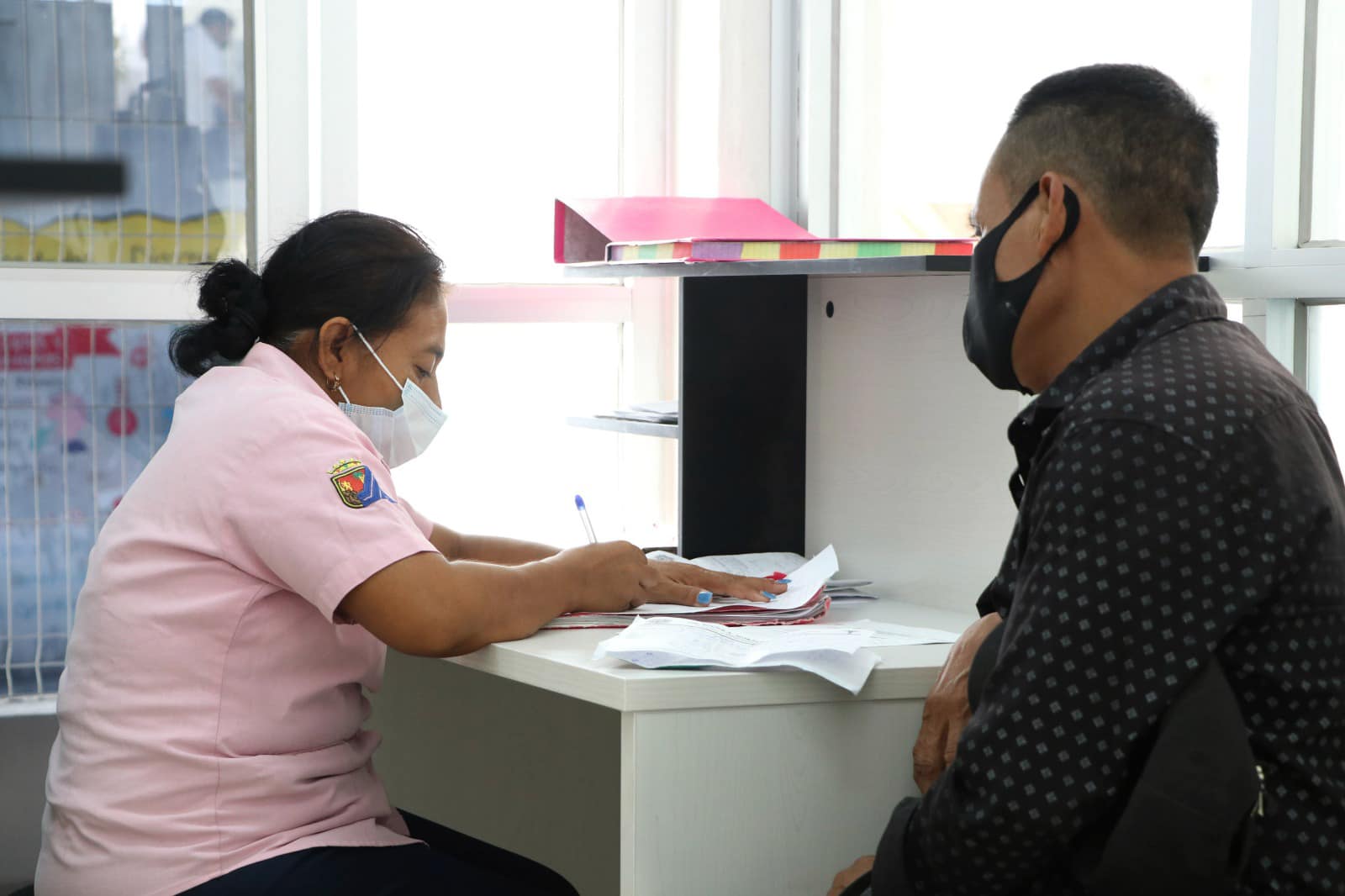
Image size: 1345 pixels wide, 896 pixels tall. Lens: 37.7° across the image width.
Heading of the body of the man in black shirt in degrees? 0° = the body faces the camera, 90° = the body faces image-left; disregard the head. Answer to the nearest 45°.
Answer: approximately 135°

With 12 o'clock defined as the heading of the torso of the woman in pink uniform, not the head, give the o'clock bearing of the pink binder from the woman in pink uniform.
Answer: The pink binder is roughly at 10 o'clock from the woman in pink uniform.

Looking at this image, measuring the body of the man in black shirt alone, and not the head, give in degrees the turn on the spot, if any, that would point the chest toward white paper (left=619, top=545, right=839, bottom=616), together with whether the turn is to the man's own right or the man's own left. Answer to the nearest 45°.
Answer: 0° — they already face it

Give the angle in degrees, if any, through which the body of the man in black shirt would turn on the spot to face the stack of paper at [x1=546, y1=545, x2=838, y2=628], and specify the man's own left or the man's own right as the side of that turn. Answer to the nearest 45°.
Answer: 0° — they already face it

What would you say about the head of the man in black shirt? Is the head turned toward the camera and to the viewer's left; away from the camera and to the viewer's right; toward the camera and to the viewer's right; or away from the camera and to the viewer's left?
away from the camera and to the viewer's left

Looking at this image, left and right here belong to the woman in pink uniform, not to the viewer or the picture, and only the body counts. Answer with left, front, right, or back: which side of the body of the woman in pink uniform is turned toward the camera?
right

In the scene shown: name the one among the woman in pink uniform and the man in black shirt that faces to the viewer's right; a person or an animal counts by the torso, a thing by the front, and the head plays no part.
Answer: the woman in pink uniform

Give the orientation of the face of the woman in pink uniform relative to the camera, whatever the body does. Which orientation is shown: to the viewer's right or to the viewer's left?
to the viewer's right

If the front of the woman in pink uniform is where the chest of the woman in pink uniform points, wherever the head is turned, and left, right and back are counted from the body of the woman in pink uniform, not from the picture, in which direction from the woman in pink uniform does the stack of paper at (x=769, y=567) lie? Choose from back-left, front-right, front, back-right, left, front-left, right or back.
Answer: front-left

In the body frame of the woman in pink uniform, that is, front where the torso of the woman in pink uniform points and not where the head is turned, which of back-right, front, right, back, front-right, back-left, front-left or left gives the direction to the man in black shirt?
front-right
